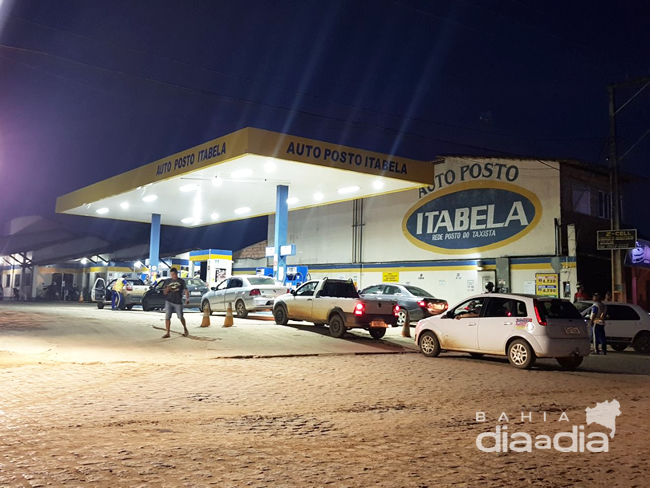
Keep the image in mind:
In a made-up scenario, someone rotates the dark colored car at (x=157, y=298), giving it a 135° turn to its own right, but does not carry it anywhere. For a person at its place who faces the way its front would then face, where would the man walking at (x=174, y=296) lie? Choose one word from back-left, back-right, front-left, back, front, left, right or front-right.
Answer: right

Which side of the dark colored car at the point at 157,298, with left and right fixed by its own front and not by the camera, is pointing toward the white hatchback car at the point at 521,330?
back

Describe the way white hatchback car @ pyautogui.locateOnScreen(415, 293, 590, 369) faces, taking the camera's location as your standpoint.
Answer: facing away from the viewer and to the left of the viewer

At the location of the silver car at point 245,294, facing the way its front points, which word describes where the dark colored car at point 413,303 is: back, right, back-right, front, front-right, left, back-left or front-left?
back-right

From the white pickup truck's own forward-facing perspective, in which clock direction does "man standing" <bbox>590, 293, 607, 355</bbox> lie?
The man standing is roughly at 5 o'clock from the white pickup truck.

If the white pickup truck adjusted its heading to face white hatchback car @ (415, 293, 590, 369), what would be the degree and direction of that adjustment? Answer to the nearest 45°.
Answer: approximately 180°

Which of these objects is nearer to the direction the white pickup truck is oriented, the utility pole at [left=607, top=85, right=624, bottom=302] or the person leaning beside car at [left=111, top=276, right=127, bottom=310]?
the person leaning beside car

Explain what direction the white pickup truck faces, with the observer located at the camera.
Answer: facing away from the viewer and to the left of the viewer

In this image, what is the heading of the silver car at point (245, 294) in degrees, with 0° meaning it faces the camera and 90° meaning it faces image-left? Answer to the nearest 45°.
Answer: approximately 135°

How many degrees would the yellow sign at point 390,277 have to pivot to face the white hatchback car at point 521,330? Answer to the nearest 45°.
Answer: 0° — it already faces it

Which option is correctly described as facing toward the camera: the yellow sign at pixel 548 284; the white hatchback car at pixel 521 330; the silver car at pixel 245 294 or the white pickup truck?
the yellow sign

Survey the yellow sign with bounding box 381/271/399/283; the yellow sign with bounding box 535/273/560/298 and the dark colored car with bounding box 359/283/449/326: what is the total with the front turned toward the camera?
2

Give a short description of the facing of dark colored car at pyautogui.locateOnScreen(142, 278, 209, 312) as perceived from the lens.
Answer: facing away from the viewer and to the left of the viewer

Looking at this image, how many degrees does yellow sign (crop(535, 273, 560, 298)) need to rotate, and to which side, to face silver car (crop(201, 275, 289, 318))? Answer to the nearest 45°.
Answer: approximately 45° to its right
